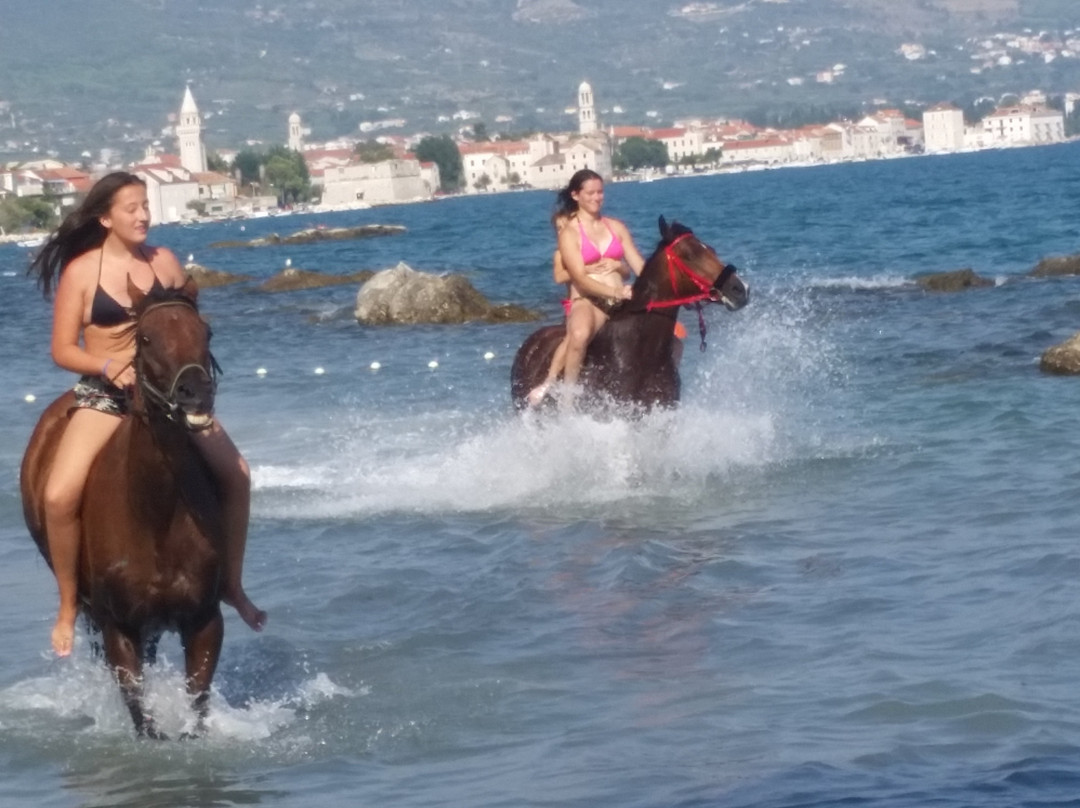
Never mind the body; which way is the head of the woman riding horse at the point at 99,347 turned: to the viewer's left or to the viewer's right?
to the viewer's right

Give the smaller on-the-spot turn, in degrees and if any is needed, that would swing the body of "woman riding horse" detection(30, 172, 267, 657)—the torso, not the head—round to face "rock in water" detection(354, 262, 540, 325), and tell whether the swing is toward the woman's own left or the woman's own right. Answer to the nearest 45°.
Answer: approximately 135° to the woman's own left

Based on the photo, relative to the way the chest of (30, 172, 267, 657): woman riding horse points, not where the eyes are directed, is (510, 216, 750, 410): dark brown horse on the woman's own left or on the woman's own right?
on the woman's own left

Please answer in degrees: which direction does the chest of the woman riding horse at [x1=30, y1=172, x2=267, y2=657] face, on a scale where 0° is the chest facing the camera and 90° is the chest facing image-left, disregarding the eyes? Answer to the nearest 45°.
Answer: approximately 315°

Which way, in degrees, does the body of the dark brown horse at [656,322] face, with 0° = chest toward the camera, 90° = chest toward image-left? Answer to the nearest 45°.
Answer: approximately 315°

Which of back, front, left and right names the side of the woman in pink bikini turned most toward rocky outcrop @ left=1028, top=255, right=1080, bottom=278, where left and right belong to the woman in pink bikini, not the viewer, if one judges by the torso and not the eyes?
left

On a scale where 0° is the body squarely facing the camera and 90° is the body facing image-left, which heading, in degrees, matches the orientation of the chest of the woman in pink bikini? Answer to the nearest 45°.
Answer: approximately 315°

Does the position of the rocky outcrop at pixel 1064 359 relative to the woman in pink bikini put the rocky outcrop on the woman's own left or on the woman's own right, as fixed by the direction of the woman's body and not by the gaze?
on the woman's own left

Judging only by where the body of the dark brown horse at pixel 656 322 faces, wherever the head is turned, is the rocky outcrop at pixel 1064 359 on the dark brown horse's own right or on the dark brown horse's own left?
on the dark brown horse's own left

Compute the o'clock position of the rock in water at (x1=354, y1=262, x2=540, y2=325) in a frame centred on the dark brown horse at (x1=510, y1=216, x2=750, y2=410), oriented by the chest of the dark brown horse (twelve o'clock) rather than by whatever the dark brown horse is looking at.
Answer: The rock in water is roughly at 7 o'clock from the dark brown horse.
